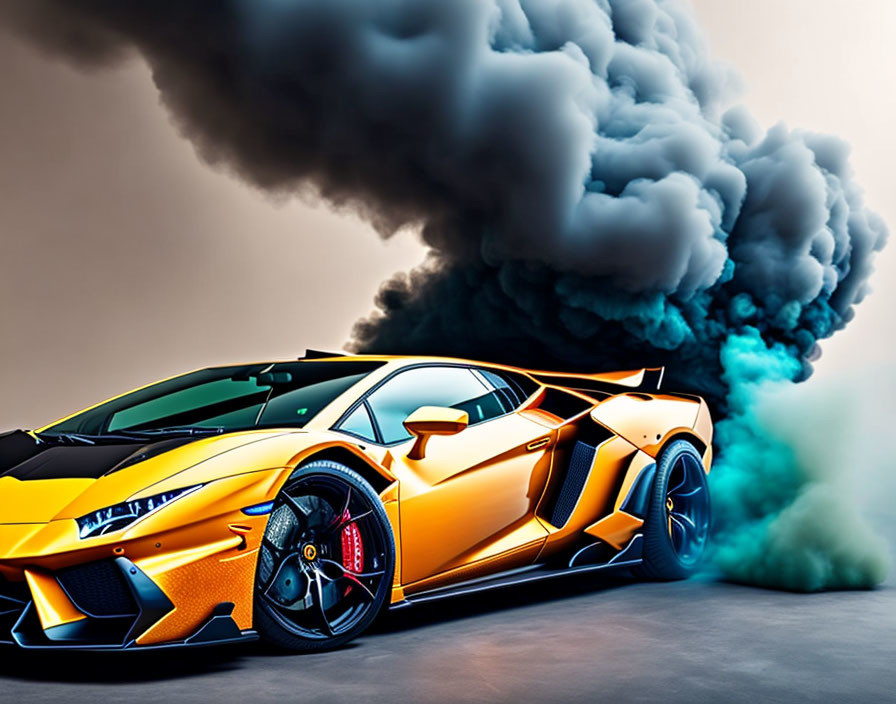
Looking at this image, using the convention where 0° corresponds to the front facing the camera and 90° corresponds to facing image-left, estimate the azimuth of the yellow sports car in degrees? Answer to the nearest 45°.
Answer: approximately 45°
